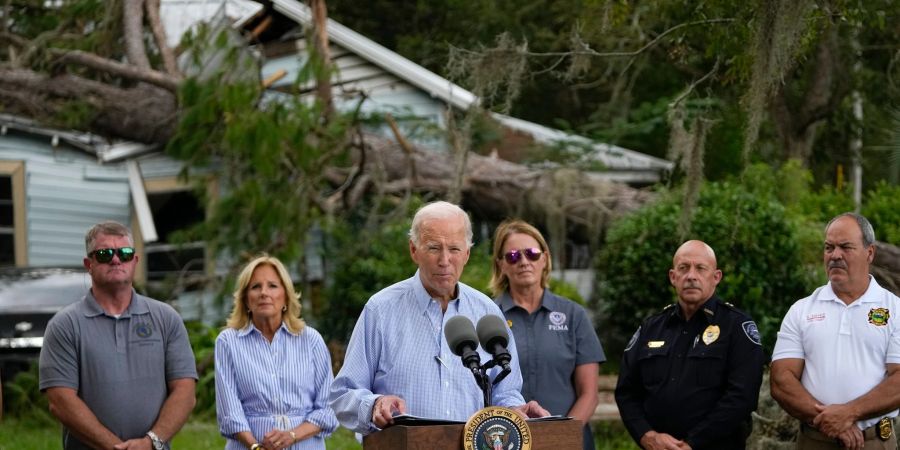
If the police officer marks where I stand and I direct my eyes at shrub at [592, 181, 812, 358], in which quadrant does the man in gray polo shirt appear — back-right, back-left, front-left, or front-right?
back-left

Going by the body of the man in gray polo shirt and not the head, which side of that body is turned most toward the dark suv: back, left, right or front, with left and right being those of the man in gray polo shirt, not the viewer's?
back

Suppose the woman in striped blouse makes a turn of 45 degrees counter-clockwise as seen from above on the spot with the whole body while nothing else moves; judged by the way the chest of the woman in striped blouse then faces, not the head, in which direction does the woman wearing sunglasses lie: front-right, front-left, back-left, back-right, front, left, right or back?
front-left

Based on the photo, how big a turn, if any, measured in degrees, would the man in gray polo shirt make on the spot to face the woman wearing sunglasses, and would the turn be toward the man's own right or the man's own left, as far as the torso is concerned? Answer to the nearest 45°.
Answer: approximately 90° to the man's own left

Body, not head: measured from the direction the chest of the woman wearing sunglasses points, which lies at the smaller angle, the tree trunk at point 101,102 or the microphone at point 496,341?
the microphone

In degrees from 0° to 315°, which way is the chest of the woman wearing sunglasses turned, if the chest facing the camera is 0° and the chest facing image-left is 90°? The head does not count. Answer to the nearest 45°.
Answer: approximately 0°

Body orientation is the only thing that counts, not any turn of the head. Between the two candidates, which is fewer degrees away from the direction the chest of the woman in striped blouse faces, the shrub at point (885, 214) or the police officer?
the police officer

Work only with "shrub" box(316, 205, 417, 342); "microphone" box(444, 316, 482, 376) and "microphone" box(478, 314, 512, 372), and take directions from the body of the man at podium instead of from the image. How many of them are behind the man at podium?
1

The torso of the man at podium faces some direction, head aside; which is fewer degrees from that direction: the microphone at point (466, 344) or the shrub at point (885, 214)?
the microphone

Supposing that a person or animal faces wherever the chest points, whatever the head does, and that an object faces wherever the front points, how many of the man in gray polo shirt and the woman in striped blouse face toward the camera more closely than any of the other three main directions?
2
